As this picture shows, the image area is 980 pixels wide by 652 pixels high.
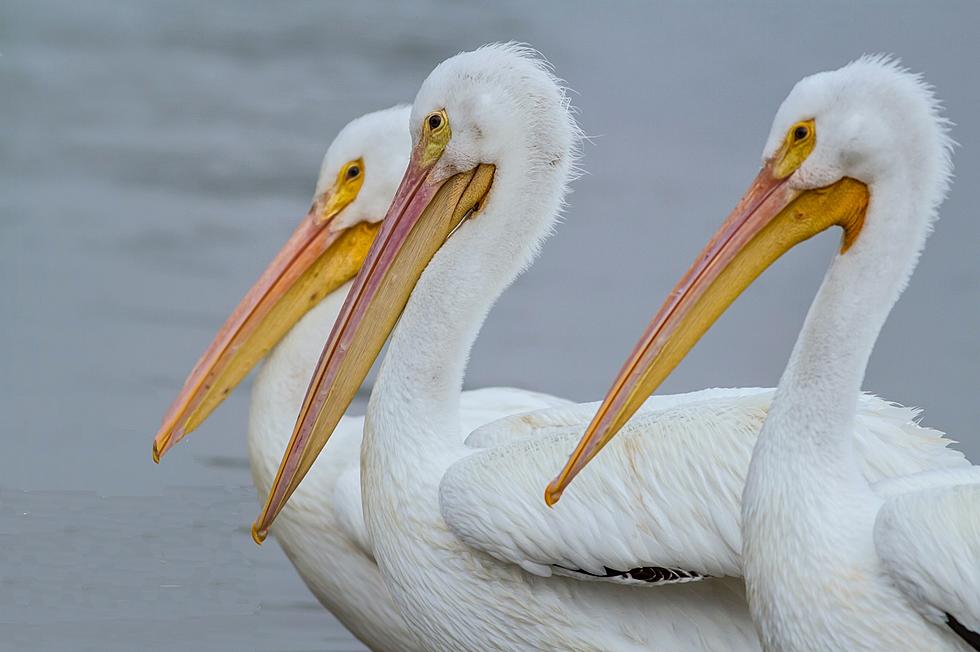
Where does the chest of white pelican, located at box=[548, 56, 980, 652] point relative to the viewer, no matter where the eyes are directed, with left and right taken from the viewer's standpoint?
facing to the left of the viewer

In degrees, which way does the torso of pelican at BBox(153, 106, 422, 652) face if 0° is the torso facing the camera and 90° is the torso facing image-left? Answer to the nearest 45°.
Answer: approximately 90°

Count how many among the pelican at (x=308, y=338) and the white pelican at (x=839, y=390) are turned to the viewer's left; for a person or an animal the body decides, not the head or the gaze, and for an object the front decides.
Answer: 2

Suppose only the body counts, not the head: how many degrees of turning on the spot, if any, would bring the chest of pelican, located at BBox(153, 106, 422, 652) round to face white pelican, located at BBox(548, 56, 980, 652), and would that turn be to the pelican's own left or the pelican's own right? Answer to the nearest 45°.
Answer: approximately 135° to the pelican's own left

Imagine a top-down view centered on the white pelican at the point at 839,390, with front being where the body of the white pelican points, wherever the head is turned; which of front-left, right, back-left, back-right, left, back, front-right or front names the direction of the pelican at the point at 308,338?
front-right
